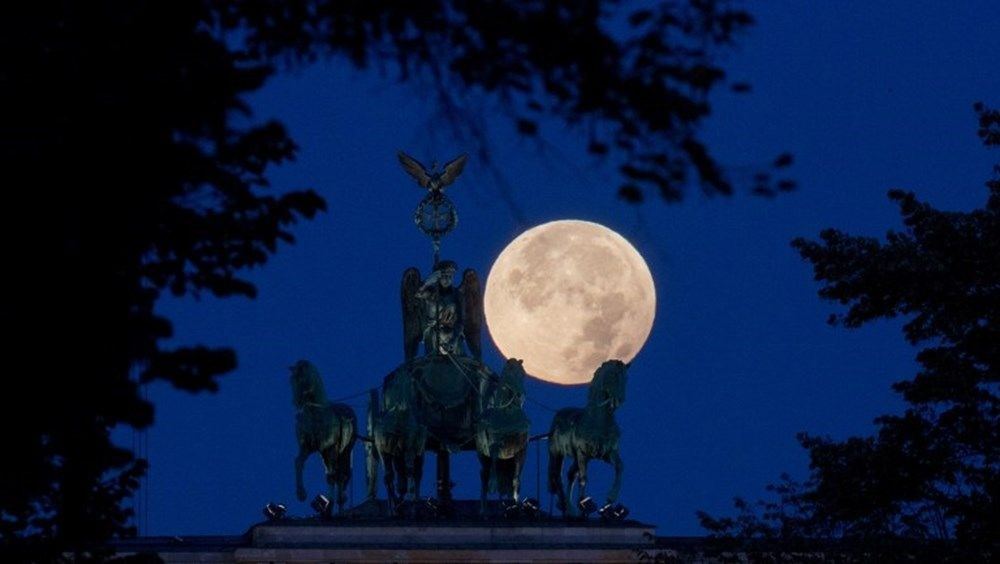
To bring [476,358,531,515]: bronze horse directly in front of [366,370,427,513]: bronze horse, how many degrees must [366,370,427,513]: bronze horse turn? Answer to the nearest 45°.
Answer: approximately 90° to its left

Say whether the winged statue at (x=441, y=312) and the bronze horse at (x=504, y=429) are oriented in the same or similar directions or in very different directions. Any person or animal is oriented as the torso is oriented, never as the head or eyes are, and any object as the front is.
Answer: same or similar directions

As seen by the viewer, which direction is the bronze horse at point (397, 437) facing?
toward the camera

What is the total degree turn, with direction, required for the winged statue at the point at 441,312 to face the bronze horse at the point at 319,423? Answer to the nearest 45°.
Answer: approximately 45° to its right

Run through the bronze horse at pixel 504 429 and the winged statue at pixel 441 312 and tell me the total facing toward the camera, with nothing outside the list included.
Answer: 2

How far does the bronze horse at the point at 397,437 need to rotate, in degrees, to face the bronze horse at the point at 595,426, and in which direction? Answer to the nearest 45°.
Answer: approximately 90° to its left

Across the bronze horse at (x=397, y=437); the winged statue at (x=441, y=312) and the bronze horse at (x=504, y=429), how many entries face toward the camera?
3

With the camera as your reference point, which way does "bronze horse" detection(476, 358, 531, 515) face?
facing the viewer

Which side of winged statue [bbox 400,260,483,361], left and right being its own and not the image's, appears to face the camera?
front
